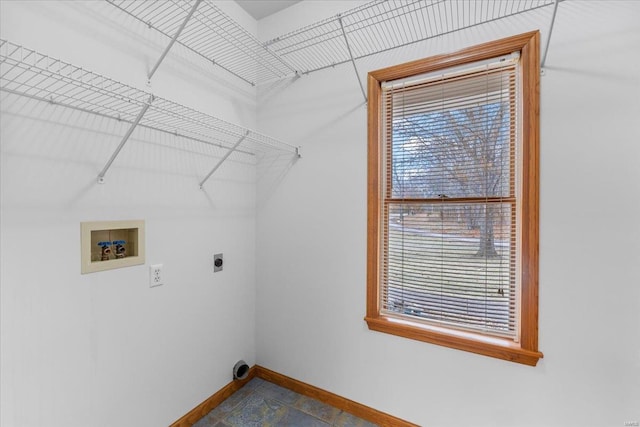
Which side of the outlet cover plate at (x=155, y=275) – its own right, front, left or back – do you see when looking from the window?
front
